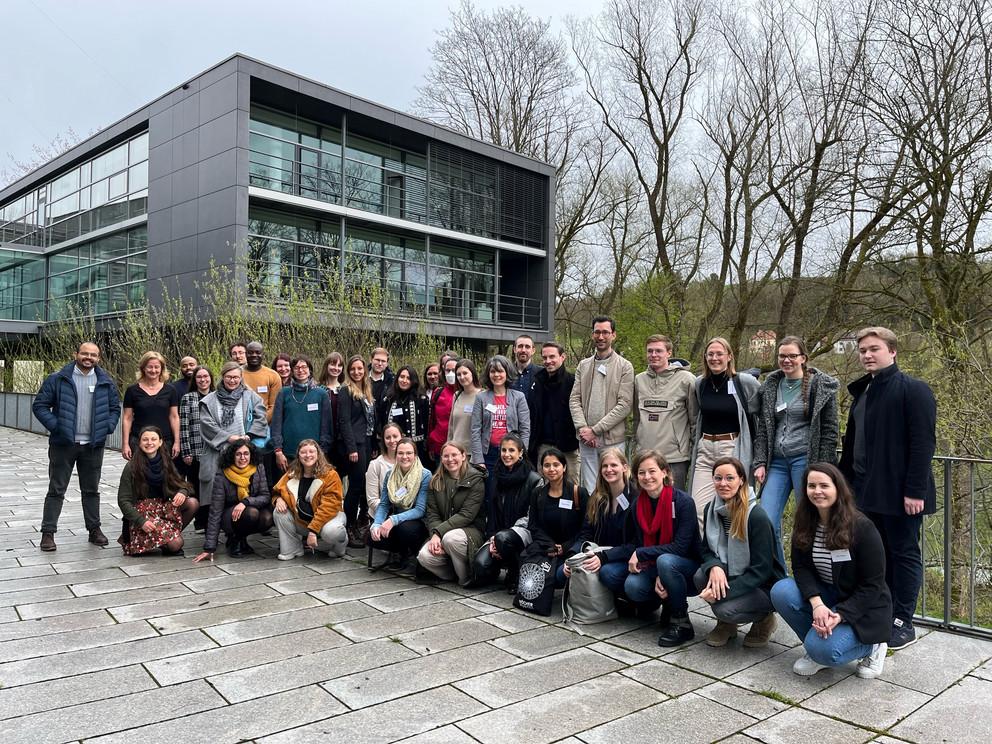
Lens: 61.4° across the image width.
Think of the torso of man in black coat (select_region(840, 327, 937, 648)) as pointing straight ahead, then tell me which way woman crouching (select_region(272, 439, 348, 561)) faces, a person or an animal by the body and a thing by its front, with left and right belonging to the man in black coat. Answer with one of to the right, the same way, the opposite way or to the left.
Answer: to the left

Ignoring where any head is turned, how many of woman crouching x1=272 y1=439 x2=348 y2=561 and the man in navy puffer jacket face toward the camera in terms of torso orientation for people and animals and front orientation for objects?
2

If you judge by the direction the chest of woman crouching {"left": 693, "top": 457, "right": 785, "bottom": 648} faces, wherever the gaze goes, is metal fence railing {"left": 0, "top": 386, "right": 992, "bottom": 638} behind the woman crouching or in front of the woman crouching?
behind

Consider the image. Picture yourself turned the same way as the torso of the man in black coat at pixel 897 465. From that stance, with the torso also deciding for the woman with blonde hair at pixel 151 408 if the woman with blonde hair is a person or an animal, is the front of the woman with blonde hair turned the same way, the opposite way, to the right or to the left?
to the left

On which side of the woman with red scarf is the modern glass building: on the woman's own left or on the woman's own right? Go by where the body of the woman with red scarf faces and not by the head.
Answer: on the woman's own right

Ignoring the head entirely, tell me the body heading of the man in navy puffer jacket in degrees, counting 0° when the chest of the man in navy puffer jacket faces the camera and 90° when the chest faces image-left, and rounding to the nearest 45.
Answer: approximately 0°

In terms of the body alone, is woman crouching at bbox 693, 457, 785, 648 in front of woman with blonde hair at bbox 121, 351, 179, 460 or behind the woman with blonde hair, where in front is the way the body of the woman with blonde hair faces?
in front
